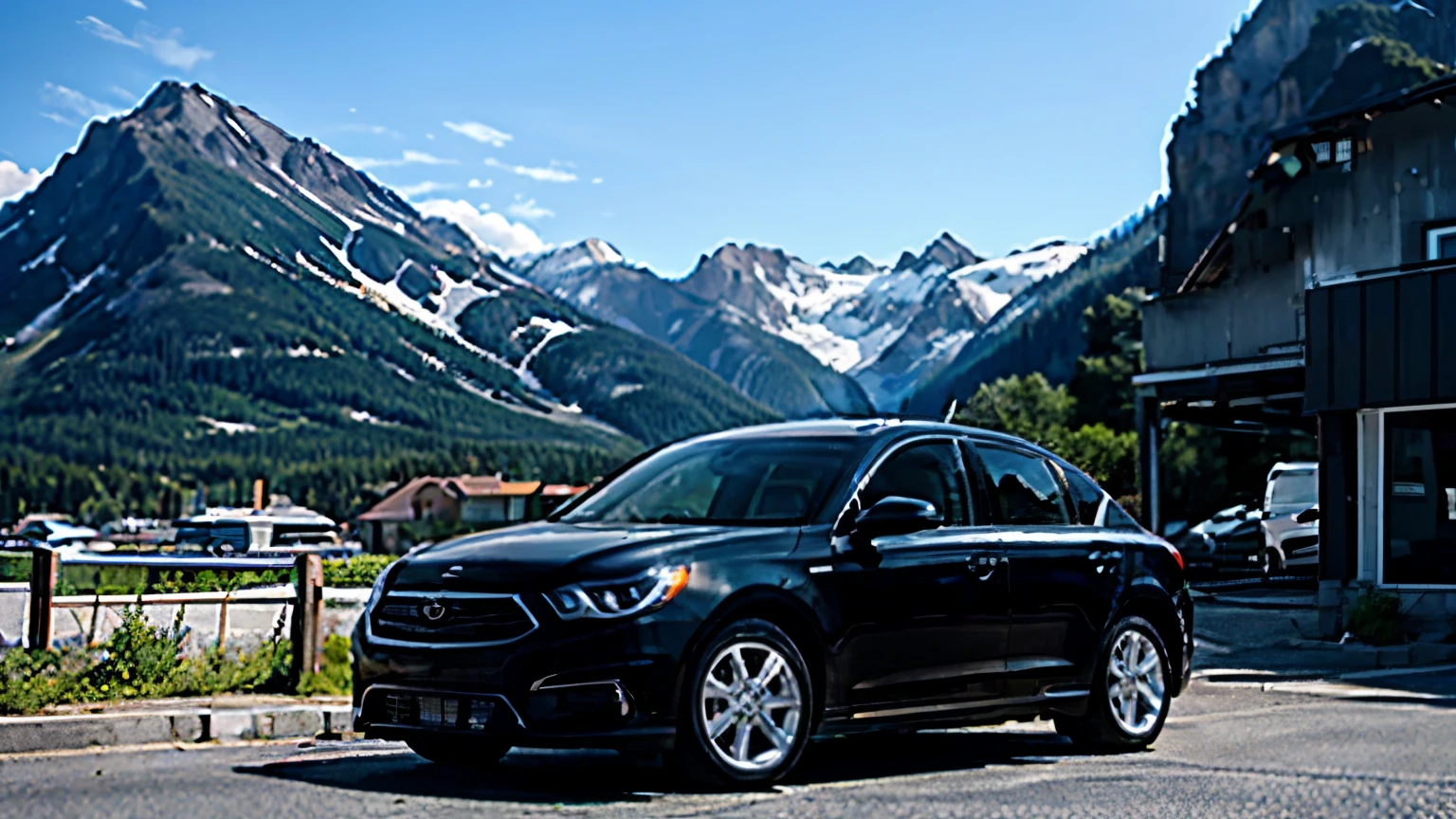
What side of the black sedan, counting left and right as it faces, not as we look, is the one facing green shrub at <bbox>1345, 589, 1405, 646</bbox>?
back

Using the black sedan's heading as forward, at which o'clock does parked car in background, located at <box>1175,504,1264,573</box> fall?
The parked car in background is roughly at 5 o'clock from the black sedan.

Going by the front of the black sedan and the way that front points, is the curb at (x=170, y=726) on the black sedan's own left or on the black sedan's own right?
on the black sedan's own right

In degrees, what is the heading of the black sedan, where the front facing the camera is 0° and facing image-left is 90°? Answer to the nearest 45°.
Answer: approximately 45°

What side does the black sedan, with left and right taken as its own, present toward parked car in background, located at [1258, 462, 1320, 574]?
back
